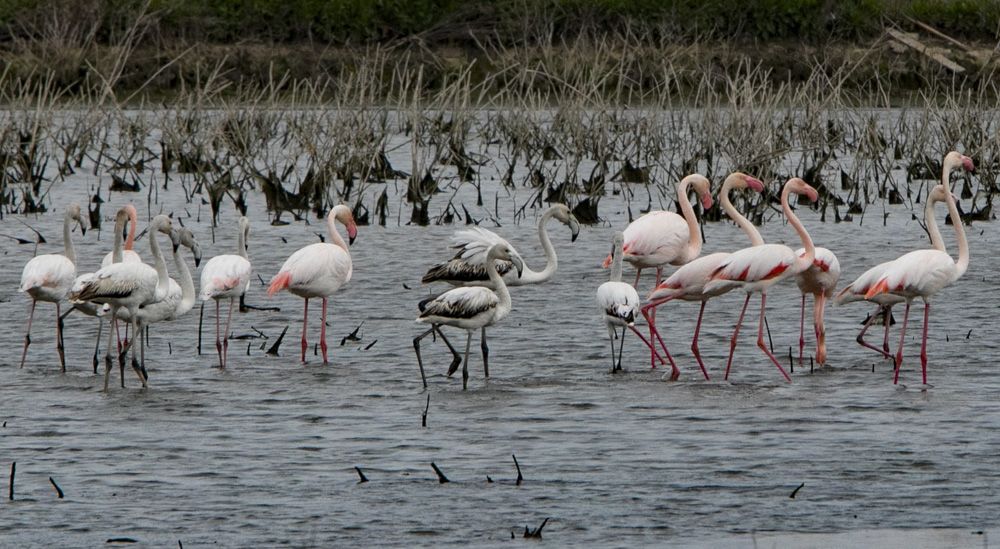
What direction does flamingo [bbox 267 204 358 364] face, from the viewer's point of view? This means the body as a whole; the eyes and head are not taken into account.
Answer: to the viewer's right

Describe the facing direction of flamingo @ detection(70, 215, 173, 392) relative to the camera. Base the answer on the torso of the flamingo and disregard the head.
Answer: to the viewer's right

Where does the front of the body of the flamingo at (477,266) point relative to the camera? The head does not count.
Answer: to the viewer's right

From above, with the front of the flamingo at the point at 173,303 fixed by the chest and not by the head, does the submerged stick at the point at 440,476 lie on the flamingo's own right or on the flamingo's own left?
on the flamingo's own right

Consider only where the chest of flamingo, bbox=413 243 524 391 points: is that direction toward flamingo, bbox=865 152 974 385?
yes

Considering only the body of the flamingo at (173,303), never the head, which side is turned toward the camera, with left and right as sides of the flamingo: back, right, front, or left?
right

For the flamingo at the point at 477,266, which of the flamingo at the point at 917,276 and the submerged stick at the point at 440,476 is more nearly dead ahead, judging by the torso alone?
the flamingo

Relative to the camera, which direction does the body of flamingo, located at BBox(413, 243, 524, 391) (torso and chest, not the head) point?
to the viewer's right

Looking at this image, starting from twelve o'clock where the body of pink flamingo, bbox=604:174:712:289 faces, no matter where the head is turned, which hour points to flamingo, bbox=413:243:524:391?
The flamingo is roughly at 4 o'clock from the pink flamingo.

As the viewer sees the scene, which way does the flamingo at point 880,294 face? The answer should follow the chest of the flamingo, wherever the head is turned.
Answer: to the viewer's right

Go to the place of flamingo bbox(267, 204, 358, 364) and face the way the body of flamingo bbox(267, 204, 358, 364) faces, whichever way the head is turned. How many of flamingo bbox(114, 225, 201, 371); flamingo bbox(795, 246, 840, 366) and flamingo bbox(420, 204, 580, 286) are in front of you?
2
